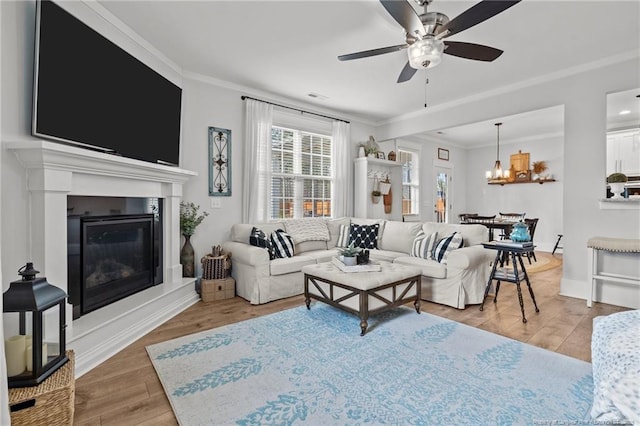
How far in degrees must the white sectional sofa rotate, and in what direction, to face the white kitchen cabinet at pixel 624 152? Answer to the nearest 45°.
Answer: approximately 90° to its left

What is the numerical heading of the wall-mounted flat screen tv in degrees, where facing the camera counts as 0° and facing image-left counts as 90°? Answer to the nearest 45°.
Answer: approximately 315°

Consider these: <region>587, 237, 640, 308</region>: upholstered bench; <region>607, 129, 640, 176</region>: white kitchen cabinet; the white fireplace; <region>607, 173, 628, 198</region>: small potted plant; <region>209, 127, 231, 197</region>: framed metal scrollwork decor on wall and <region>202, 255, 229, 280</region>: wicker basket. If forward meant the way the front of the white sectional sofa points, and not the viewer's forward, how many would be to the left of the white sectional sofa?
3

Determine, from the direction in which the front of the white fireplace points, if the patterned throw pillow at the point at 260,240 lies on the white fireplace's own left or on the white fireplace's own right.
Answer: on the white fireplace's own left

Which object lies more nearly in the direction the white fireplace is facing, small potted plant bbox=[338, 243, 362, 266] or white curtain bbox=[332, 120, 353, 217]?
the small potted plant

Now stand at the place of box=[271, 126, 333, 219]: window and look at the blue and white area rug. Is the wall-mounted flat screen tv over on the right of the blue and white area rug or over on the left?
right

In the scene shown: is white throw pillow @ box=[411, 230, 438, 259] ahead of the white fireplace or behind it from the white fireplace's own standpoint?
ahead

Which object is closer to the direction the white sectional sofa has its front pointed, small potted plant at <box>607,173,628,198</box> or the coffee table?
the coffee table

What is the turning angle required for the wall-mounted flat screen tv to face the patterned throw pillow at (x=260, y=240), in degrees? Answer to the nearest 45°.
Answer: approximately 45° to its left

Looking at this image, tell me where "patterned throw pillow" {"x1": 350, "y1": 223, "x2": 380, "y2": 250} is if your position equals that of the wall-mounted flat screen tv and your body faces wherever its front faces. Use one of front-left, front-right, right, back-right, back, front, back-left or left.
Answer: front-left

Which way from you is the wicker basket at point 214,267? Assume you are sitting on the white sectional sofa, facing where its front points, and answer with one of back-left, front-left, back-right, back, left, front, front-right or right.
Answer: right

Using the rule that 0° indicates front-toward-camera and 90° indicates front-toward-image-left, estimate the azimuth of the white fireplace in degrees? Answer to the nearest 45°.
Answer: approximately 315°

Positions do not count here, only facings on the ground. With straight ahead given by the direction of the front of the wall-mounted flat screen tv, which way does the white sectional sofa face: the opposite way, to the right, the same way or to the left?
to the right

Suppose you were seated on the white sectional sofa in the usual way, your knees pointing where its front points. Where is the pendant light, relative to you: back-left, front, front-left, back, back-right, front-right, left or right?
back-left
